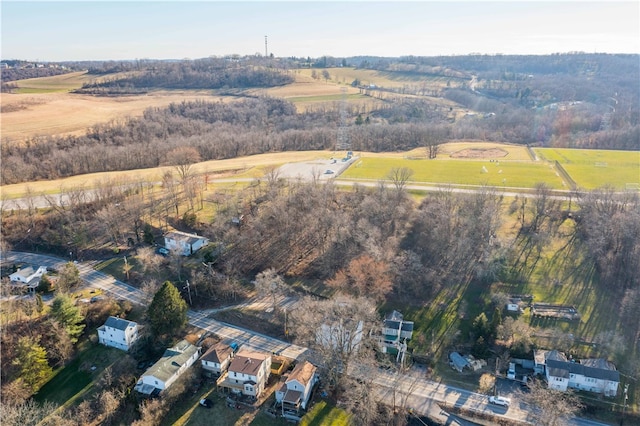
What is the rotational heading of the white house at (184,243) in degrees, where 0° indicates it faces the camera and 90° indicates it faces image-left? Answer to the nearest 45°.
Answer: approximately 45°

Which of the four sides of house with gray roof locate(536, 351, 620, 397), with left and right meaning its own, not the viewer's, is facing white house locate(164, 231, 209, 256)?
right

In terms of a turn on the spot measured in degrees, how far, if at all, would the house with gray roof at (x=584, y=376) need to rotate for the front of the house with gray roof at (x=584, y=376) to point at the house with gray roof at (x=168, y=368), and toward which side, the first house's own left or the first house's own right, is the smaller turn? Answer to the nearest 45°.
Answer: approximately 45° to the first house's own right

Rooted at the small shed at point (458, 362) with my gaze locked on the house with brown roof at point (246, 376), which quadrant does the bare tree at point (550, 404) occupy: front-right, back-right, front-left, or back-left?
back-left

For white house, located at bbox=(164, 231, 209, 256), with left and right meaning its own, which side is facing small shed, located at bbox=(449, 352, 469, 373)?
left

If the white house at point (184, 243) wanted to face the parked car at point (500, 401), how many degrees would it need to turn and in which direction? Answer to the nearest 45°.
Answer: approximately 90° to its left

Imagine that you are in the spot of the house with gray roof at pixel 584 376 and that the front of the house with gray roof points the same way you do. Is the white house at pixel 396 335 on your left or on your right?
on your right

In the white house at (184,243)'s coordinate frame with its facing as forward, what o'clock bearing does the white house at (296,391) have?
the white house at (296,391) is roughly at 10 o'clock from the white house at (184,243).

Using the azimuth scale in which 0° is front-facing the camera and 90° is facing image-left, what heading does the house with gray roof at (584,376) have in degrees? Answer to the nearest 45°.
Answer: approximately 0°

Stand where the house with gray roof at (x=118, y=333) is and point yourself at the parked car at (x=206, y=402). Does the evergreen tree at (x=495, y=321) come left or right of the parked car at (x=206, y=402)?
left

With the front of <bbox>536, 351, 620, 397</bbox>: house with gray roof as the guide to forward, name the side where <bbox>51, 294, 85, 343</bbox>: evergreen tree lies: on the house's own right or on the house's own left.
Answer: on the house's own right

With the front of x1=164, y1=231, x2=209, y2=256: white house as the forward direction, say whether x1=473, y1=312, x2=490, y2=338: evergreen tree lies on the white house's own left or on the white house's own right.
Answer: on the white house's own left
